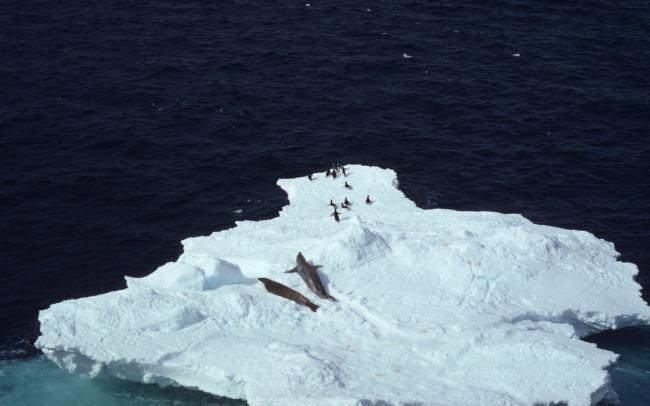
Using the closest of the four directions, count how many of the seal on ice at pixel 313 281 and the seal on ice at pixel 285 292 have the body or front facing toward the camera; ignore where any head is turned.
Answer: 0

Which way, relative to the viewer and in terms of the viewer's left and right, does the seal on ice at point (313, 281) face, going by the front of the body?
facing away from the viewer and to the left of the viewer

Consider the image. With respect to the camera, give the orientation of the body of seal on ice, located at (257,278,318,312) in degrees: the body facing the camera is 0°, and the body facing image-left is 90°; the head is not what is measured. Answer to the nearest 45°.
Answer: approximately 135°

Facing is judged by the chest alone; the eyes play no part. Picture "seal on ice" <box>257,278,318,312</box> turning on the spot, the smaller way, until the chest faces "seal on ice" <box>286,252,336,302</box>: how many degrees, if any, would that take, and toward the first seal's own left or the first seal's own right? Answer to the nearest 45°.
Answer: approximately 135° to the first seal's own right

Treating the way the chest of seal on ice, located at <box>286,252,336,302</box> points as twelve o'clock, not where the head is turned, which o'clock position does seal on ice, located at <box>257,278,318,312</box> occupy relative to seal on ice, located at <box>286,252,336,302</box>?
seal on ice, located at <box>257,278,318,312</box> is roughly at 8 o'clock from seal on ice, located at <box>286,252,336,302</box>.
